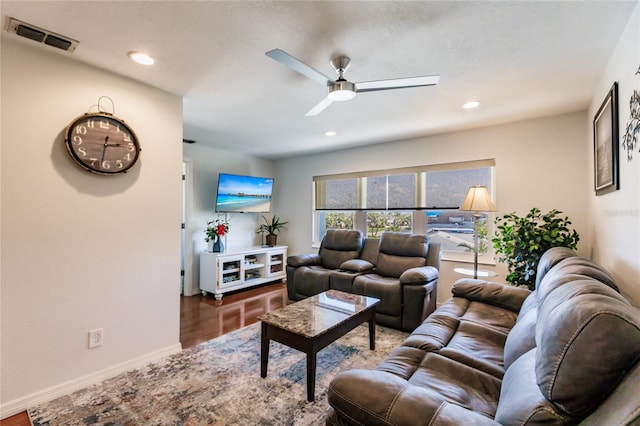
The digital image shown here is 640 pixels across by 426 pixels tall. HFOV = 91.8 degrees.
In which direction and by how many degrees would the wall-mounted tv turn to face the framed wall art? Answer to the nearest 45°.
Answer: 0° — it already faces it

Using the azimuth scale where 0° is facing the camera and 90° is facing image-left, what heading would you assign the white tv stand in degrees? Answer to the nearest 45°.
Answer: approximately 315°

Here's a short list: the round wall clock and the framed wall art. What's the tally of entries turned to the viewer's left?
1

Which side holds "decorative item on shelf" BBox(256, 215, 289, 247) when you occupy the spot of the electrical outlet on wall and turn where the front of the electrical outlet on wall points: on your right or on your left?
on your left

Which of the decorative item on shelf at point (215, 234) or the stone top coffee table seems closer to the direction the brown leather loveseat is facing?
the stone top coffee table

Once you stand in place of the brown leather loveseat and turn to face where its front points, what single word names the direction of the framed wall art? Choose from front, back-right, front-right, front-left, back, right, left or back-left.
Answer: left

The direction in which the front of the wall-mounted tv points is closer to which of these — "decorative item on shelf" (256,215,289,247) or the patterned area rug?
the patterned area rug
